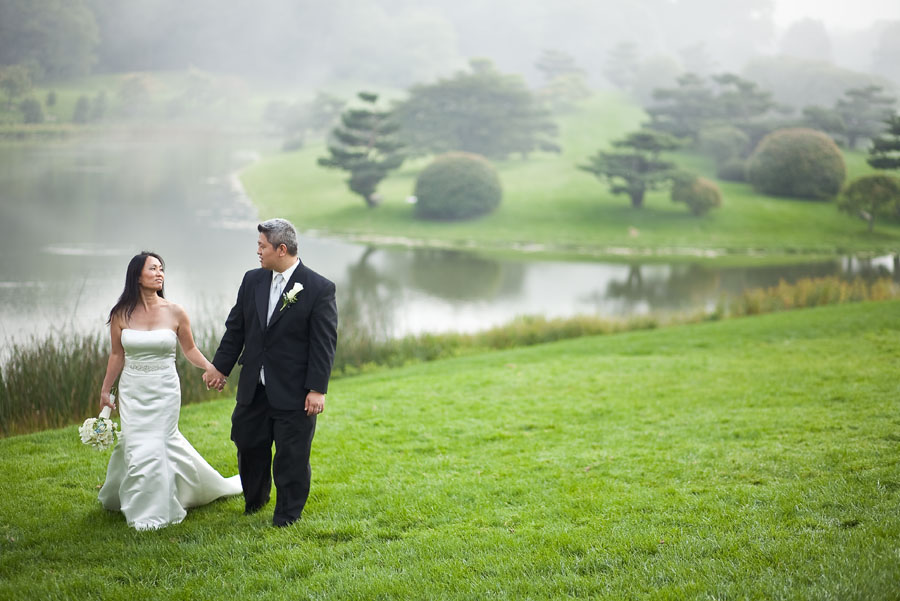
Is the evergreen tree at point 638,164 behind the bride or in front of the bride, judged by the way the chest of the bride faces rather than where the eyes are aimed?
behind

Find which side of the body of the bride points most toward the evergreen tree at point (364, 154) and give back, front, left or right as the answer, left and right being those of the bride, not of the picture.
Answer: back

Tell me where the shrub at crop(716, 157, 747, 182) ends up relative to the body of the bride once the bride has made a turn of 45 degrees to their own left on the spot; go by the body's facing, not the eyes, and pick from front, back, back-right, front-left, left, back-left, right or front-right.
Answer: left

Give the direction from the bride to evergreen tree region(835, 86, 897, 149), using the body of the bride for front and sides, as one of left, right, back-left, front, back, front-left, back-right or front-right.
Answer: back-left

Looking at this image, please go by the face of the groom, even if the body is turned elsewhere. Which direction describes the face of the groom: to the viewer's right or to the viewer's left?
to the viewer's left

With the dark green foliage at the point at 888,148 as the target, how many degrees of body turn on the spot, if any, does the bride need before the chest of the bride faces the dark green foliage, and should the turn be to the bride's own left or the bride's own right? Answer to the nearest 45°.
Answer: approximately 135° to the bride's own left

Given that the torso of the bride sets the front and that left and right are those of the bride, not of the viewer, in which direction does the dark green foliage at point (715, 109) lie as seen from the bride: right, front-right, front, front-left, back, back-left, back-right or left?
back-left

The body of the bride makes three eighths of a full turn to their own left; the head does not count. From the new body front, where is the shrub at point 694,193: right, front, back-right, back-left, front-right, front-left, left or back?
front

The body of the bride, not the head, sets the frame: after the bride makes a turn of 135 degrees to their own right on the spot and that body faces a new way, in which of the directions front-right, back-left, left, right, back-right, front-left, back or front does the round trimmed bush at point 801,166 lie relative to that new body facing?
right

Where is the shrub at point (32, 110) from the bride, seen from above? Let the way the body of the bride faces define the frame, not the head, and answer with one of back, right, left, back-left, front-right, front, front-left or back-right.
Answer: back

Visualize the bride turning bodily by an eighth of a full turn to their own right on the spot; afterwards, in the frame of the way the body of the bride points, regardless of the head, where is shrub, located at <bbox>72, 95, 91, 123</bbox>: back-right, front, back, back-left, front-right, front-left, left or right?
back-right

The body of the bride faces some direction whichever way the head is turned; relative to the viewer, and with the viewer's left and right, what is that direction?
facing the viewer
